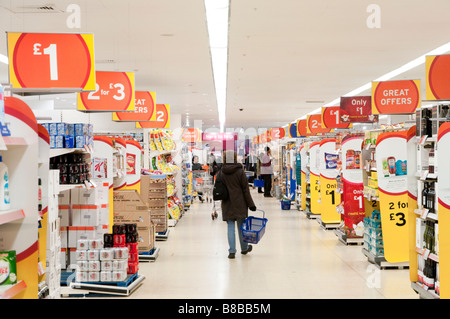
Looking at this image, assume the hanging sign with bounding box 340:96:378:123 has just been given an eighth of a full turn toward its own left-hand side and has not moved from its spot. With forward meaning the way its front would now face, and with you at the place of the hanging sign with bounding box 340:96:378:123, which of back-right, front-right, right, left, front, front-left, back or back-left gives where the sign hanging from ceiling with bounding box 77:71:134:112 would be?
right

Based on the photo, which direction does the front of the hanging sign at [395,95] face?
toward the camera

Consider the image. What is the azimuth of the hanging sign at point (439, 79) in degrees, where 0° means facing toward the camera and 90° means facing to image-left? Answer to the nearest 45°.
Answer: approximately 0°

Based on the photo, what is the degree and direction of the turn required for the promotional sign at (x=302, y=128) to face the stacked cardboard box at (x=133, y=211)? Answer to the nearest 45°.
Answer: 0° — it already faces it

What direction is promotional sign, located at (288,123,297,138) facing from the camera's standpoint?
toward the camera

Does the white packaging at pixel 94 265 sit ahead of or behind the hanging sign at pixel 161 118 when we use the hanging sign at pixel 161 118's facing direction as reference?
ahead

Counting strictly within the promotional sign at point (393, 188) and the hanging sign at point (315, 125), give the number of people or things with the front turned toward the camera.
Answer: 2

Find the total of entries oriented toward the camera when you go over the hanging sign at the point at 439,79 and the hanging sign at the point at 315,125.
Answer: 2

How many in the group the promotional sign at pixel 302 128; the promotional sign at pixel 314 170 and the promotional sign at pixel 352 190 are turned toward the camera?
3

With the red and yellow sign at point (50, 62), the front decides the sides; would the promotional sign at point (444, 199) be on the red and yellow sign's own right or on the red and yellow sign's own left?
on the red and yellow sign's own left

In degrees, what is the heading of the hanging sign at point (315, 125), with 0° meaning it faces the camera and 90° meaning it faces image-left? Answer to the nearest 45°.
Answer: approximately 0°

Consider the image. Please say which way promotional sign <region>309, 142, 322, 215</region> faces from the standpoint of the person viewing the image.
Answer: facing the viewer

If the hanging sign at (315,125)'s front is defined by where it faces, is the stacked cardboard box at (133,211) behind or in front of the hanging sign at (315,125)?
in front

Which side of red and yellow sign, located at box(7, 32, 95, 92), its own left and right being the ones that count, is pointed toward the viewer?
front

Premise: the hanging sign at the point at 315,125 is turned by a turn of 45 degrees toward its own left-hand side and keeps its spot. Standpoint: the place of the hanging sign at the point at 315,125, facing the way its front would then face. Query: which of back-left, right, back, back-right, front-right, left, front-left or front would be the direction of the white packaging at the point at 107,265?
front-right
